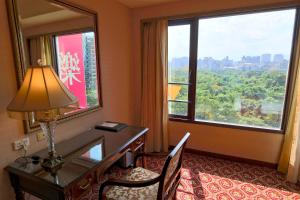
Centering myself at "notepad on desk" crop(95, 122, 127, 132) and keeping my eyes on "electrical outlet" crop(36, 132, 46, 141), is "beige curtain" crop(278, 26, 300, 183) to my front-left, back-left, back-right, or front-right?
back-left

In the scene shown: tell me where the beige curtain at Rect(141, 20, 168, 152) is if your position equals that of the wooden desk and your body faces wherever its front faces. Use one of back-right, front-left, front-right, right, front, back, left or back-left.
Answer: left

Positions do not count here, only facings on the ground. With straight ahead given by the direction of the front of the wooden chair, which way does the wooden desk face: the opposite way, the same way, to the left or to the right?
the opposite way

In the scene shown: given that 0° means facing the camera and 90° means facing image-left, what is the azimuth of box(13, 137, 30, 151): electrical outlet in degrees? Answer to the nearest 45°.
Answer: approximately 315°

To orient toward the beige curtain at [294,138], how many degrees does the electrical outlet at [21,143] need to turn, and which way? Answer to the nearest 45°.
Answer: approximately 45° to its left

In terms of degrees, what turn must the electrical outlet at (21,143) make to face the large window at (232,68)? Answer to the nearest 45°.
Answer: approximately 45° to its left

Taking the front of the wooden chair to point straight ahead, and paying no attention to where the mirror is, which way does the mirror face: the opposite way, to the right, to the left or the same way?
the opposite way
